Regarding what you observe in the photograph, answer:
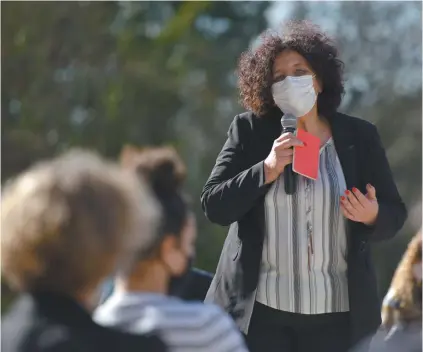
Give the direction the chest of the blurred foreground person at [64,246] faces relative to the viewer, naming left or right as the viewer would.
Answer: facing away from the viewer and to the right of the viewer

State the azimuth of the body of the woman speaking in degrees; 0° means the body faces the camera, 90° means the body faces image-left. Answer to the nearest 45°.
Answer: approximately 0°

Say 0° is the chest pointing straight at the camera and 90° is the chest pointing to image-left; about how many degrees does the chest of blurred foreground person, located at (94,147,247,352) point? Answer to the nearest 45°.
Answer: approximately 225°

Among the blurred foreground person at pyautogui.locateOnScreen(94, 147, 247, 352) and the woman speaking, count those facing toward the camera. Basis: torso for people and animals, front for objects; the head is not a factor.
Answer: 1
